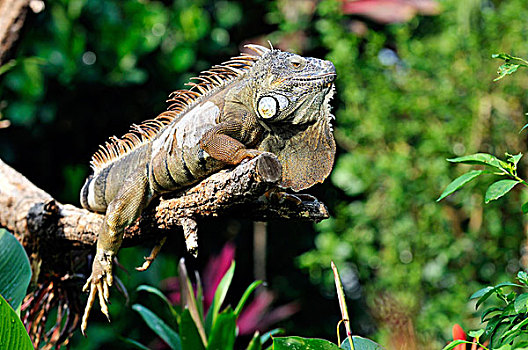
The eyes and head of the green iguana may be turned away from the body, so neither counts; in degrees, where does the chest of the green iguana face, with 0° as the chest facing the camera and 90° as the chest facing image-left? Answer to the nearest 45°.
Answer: approximately 270°
